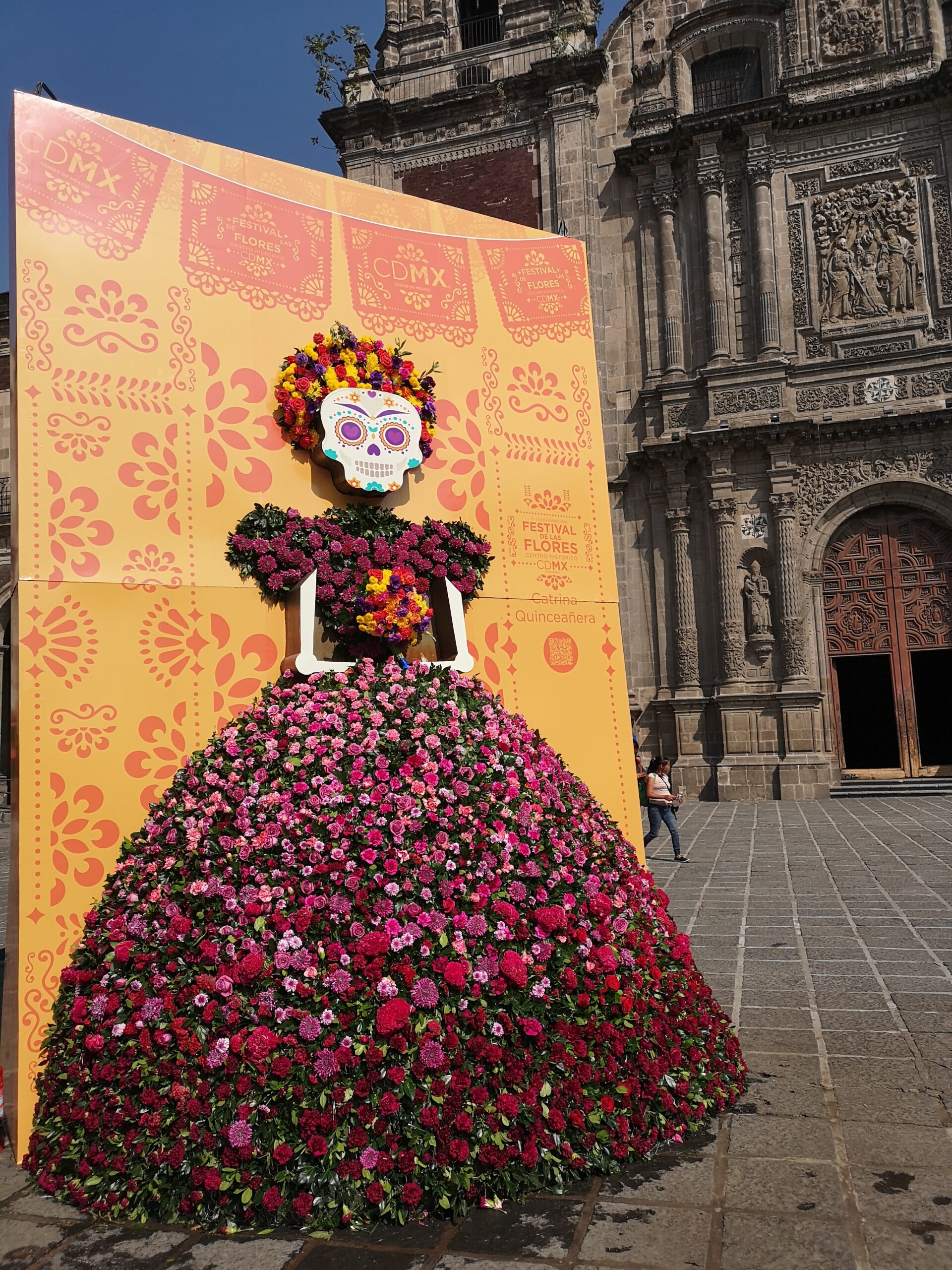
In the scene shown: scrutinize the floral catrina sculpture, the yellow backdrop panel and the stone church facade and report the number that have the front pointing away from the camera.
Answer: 0

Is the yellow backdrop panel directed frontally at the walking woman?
no

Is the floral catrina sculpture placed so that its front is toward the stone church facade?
no

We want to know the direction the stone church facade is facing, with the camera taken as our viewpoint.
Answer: facing the viewer

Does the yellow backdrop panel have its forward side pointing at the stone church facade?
no

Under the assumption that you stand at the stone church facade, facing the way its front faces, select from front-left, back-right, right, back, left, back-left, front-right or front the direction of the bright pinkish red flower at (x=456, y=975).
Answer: front

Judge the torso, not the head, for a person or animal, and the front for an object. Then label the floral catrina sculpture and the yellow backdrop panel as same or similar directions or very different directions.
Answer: same or similar directions

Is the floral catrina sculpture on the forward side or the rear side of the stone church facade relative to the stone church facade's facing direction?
on the forward side

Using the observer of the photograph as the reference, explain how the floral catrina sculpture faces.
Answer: facing the viewer and to the right of the viewer

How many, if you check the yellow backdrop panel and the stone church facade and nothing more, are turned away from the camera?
0
